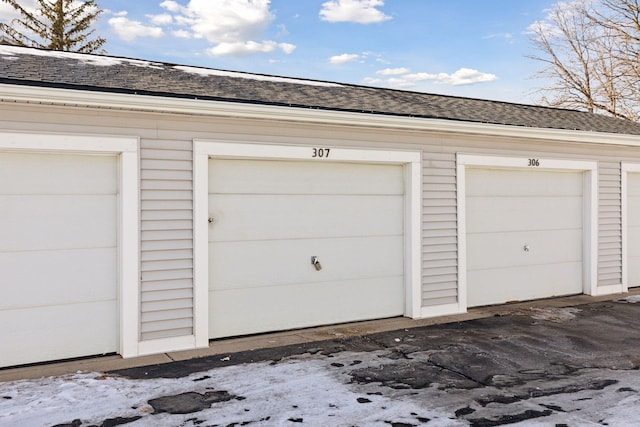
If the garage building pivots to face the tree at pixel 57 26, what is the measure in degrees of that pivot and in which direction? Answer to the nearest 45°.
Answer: approximately 180°

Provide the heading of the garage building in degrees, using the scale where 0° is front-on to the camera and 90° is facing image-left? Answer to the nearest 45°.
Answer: approximately 315°

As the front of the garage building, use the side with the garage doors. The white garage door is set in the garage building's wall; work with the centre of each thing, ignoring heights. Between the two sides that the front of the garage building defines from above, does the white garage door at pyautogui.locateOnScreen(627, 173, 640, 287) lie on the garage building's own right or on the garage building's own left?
on the garage building's own left

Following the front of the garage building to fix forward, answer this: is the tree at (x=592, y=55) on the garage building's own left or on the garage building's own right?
on the garage building's own left
